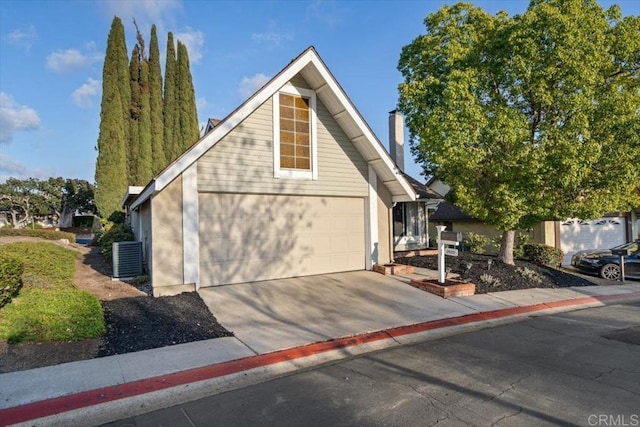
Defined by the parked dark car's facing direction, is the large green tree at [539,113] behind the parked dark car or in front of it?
in front

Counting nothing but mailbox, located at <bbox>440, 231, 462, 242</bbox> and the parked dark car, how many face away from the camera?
0

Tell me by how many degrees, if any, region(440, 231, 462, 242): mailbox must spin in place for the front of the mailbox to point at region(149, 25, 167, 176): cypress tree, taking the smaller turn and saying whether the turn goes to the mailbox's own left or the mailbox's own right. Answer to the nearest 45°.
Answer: approximately 180°

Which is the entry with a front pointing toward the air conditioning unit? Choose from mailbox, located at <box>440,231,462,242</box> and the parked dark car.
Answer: the parked dark car

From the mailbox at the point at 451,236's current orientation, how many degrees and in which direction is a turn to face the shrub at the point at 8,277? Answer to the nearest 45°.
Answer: approximately 90° to its right

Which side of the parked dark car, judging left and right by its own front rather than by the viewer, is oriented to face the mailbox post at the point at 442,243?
front

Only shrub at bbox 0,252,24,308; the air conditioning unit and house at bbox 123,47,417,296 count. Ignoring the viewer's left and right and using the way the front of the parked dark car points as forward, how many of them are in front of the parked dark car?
3

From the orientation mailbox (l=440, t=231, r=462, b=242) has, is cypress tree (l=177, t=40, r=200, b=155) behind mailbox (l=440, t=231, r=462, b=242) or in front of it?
behind

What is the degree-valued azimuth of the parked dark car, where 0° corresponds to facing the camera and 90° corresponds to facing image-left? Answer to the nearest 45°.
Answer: approximately 45°
